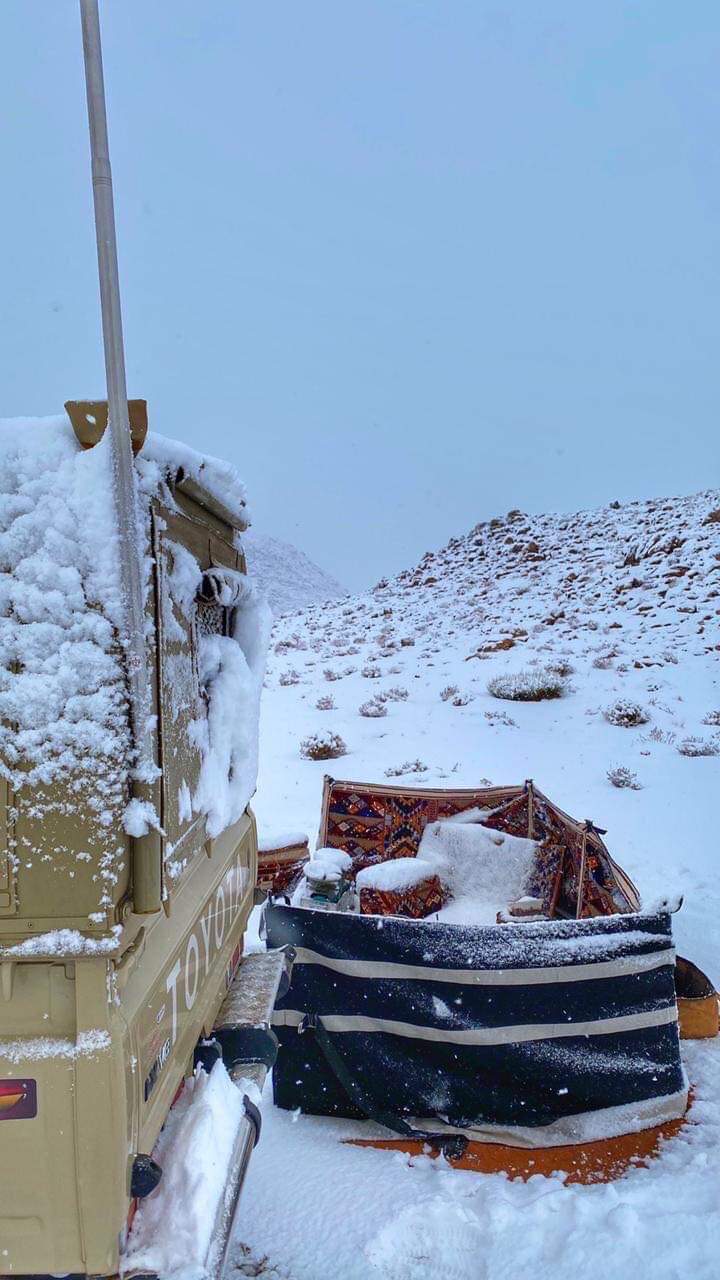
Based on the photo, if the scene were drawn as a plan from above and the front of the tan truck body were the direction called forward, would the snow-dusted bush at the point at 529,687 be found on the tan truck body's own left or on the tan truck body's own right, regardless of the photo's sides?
on the tan truck body's own right

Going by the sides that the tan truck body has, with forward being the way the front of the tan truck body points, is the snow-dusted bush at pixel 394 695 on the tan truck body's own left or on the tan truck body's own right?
on the tan truck body's own right

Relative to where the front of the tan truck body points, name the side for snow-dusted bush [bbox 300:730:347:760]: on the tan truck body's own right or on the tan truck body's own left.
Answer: on the tan truck body's own right

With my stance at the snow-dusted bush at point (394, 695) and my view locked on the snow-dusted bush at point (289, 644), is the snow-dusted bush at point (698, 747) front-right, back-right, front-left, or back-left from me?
back-right

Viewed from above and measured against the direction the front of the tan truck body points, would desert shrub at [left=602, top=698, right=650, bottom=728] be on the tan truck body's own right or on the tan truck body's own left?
on the tan truck body's own right
